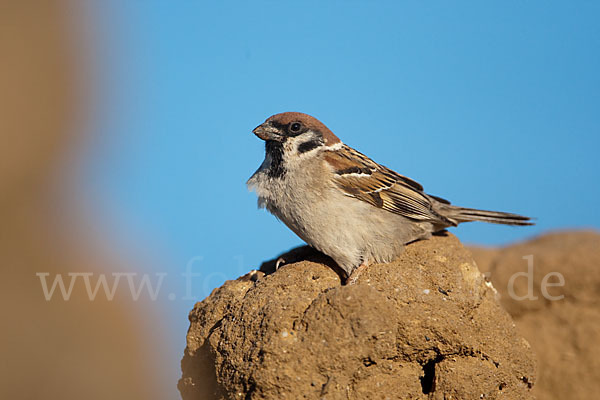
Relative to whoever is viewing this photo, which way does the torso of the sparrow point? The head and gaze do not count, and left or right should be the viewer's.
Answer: facing to the left of the viewer
